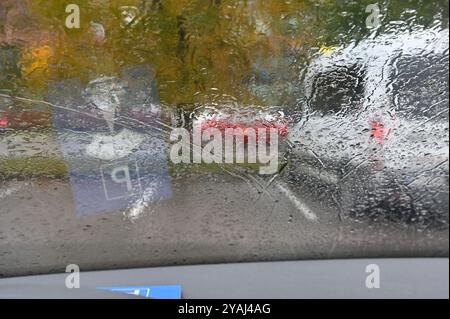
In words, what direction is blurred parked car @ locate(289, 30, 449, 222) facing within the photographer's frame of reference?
facing away from the viewer and to the left of the viewer
